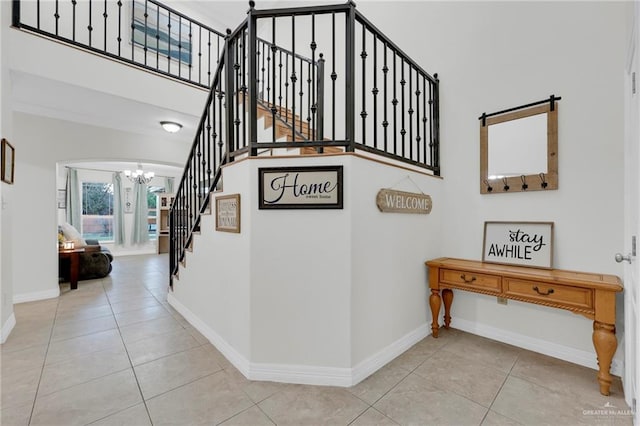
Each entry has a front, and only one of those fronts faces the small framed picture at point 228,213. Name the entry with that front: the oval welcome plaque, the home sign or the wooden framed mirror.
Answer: the wooden framed mirror

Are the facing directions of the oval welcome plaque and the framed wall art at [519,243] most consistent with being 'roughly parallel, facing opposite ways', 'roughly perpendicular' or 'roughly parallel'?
roughly perpendicular

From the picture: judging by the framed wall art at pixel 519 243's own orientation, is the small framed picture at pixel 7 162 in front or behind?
in front

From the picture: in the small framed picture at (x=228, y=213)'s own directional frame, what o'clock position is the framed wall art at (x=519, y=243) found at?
The framed wall art is roughly at 8 o'clock from the small framed picture.

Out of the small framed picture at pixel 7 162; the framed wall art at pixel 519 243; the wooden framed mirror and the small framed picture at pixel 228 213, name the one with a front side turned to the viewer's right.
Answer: the small framed picture at pixel 7 162

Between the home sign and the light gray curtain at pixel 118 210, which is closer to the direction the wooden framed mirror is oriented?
the home sign

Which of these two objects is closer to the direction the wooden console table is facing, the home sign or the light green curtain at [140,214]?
the home sign

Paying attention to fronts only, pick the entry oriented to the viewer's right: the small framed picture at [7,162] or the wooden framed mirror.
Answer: the small framed picture

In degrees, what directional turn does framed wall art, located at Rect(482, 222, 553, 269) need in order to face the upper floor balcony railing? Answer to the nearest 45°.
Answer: approximately 45° to its right

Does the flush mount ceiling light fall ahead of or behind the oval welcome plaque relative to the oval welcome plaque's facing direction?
behind

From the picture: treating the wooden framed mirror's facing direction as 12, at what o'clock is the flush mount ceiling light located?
The flush mount ceiling light is roughly at 1 o'clock from the wooden framed mirror.

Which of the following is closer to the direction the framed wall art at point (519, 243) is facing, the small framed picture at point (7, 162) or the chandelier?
the small framed picture

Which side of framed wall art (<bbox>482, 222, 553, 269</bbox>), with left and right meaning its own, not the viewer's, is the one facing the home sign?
front
